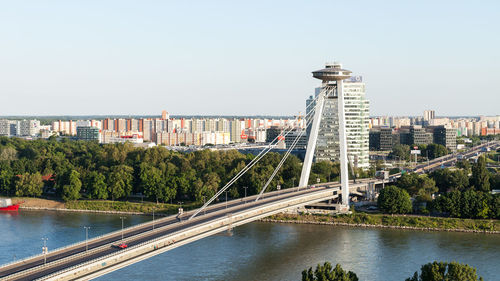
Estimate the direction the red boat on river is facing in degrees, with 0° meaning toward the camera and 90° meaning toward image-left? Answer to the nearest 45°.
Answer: approximately 270°

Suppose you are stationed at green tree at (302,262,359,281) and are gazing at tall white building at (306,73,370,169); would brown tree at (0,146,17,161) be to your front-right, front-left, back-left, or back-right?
front-left

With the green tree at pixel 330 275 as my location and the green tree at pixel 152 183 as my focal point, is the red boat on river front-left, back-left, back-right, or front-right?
front-left

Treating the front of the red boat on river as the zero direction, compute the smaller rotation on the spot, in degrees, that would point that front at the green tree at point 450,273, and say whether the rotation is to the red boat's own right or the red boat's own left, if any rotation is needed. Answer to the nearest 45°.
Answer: approximately 45° to the red boat's own right

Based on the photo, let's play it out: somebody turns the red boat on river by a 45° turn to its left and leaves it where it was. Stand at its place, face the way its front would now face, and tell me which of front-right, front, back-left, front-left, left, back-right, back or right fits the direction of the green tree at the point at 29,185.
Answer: front

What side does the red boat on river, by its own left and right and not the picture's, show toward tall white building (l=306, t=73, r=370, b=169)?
front

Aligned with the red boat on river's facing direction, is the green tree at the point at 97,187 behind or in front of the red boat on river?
in front

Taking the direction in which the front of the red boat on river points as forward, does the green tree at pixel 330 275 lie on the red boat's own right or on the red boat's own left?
on the red boat's own right

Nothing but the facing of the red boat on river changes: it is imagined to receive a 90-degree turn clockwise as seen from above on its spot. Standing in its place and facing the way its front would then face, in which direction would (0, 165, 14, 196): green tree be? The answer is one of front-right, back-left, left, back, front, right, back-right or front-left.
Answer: back

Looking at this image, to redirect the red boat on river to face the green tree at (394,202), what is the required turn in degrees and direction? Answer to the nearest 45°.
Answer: approximately 45° to its right

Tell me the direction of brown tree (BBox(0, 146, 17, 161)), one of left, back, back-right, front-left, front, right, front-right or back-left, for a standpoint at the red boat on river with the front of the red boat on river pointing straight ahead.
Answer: left

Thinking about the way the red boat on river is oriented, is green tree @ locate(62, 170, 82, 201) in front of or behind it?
in front

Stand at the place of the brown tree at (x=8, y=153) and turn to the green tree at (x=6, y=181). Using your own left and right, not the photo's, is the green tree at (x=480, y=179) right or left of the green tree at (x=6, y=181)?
left

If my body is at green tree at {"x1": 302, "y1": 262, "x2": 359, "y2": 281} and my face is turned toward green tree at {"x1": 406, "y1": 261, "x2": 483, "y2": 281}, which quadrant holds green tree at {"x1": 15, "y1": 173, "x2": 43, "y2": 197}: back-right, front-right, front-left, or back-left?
back-left
